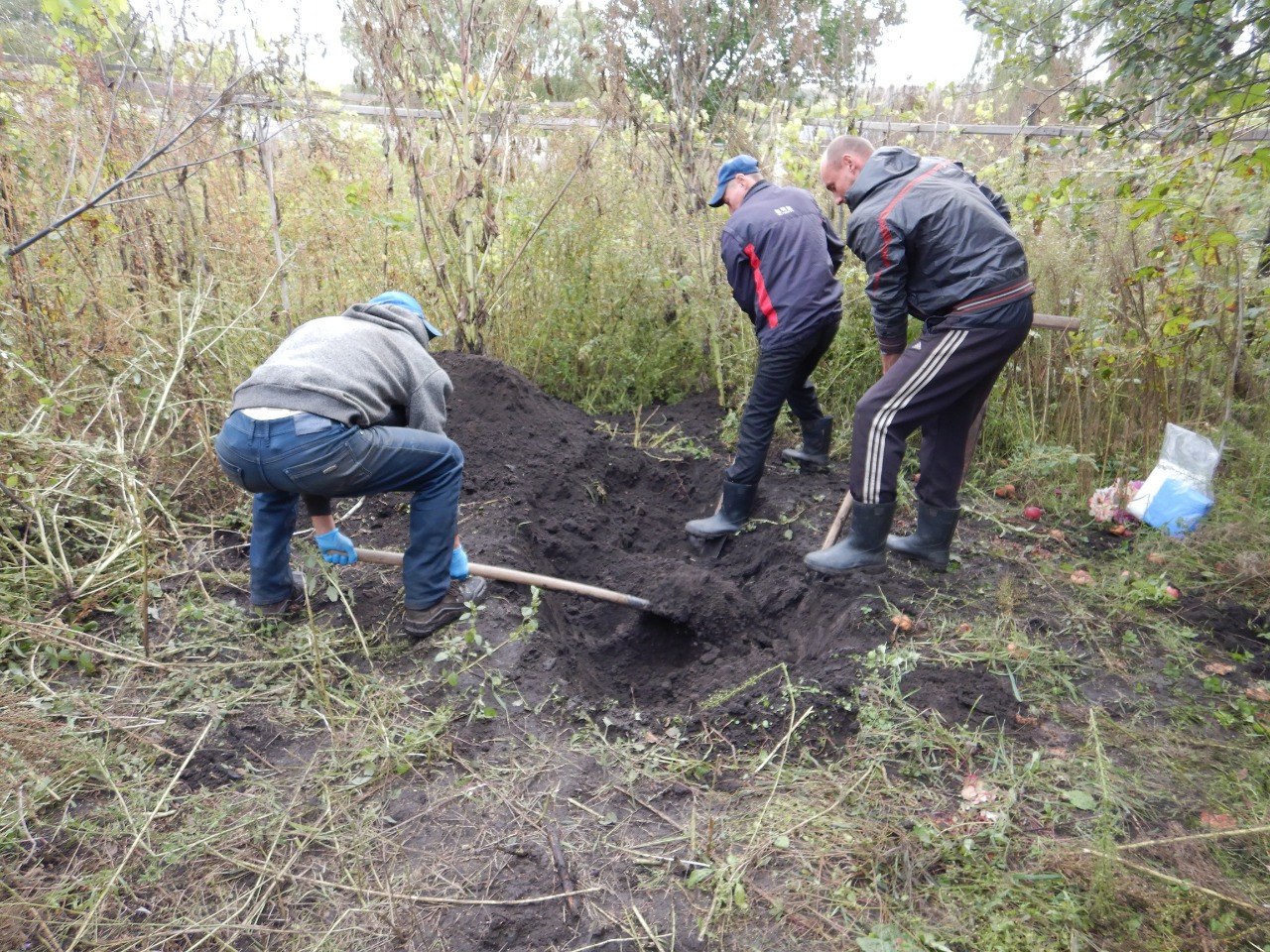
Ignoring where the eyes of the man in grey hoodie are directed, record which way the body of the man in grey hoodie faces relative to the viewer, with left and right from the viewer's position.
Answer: facing away from the viewer and to the right of the viewer

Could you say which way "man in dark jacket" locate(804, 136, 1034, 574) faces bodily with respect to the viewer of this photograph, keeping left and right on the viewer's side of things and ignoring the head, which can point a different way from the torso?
facing to the left of the viewer

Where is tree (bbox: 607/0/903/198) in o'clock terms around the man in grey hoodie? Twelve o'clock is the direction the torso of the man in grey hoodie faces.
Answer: The tree is roughly at 12 o'clock from the man in grey hoodie.

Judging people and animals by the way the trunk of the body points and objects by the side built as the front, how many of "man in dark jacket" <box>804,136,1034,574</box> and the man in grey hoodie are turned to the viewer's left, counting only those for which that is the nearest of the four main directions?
1

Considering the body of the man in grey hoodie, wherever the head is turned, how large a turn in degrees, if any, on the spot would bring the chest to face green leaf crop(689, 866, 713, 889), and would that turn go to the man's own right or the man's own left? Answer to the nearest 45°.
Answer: approximately 90° to the man's own right

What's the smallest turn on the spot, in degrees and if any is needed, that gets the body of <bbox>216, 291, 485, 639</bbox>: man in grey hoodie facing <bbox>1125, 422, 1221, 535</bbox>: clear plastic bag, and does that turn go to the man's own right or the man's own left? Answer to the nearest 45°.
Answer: approximately 45° to the man's own right

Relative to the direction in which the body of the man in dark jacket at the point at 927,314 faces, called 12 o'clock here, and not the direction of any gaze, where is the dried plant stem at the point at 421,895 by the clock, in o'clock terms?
The dried plant stem is roughly at 10 o'clock from the man in dark jacket.

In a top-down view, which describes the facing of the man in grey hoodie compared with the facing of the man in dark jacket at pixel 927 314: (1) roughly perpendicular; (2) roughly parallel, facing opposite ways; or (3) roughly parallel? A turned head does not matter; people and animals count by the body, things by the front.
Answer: roughly perpendicular

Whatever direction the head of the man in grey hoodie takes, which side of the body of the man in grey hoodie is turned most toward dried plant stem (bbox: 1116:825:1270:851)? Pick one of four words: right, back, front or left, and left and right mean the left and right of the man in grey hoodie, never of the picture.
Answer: right

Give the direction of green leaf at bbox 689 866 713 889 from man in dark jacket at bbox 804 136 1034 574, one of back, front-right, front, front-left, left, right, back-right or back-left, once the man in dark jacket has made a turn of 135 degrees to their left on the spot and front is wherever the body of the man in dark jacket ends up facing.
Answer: front-right

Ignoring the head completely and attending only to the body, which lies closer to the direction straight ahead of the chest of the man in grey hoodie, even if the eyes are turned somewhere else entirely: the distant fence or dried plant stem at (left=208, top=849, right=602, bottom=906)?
the distant fence

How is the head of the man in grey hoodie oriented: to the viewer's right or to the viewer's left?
to the viewer's right
